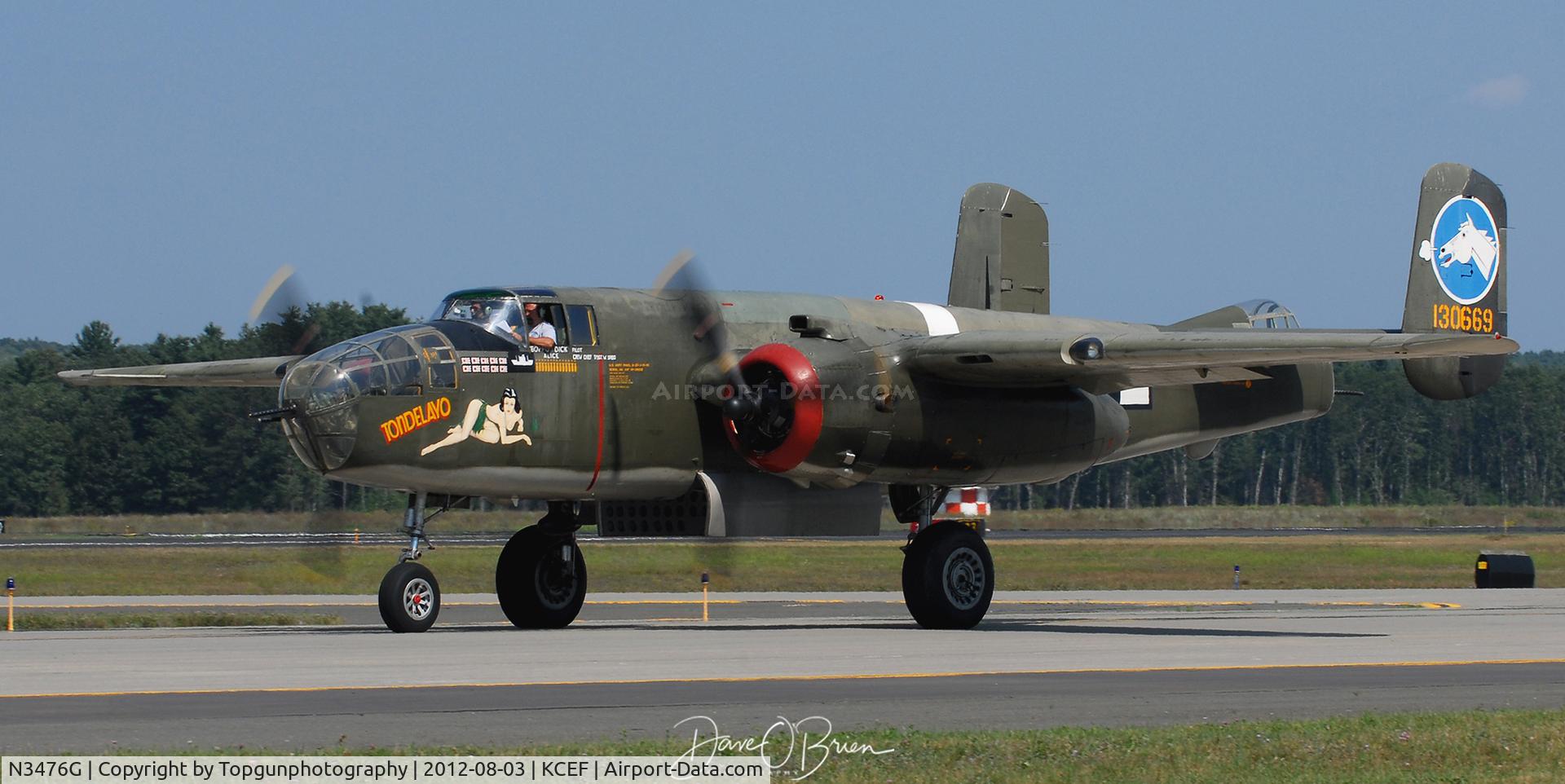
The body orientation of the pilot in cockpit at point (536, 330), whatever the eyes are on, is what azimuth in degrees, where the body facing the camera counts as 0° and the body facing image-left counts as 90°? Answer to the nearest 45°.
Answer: approximately 45°

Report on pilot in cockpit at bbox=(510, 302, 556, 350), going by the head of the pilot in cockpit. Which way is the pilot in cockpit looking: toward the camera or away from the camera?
toward the camera
